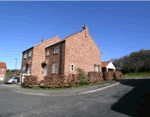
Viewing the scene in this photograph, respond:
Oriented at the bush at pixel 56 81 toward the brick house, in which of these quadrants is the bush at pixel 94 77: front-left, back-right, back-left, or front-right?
front-right

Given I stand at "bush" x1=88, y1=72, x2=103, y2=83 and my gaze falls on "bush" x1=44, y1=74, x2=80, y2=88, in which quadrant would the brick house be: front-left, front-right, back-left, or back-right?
front-right

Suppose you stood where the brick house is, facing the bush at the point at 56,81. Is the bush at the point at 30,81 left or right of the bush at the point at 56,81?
right

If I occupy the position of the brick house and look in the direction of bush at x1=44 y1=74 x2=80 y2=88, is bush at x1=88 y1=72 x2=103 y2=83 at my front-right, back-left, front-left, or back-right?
front-left

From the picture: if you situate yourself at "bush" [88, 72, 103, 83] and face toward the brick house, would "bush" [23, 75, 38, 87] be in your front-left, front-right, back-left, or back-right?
front-left

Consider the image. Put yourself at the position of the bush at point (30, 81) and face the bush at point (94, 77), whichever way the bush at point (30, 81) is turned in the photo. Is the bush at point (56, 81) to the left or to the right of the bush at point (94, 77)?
right

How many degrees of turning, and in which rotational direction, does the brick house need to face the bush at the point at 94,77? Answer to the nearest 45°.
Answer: approximately 90° to its left

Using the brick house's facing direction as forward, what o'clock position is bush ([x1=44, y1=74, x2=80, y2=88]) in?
The bush is roughly at 11 o'clock from the brick house.

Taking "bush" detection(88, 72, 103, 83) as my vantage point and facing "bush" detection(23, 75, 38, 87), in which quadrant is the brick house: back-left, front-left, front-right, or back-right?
front-right

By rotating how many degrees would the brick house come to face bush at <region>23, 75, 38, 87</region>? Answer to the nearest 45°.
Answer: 0° — it already faces it
